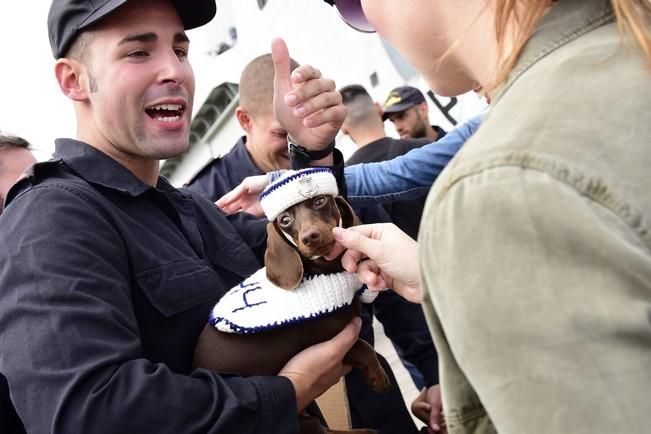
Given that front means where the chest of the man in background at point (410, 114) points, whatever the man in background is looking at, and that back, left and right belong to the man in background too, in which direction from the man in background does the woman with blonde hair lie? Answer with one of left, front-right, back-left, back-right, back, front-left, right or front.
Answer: front-left

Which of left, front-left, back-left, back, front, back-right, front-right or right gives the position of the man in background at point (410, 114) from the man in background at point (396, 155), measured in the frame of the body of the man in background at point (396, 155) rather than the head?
front

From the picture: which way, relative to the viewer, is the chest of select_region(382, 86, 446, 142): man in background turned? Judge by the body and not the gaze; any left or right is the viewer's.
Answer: facing the viewer and to the left of the viewer

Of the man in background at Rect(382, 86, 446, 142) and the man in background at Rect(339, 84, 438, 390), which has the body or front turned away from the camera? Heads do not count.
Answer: the man in background at Rect(339, 84, 438, 390)

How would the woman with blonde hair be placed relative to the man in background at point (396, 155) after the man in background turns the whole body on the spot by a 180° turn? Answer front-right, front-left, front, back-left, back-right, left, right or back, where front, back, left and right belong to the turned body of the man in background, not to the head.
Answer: front

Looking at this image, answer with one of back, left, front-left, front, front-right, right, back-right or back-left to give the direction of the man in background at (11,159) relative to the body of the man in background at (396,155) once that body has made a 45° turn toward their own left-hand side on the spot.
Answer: front-left

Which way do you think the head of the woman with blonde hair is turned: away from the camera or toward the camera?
away from the camera

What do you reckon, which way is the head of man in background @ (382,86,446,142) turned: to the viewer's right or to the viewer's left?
to the viewer's left
